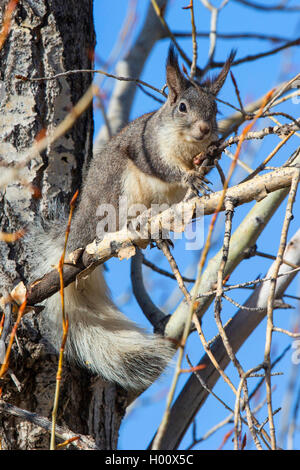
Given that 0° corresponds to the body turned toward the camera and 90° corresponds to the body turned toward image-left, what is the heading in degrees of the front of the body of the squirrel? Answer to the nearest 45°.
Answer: approximately 315°
